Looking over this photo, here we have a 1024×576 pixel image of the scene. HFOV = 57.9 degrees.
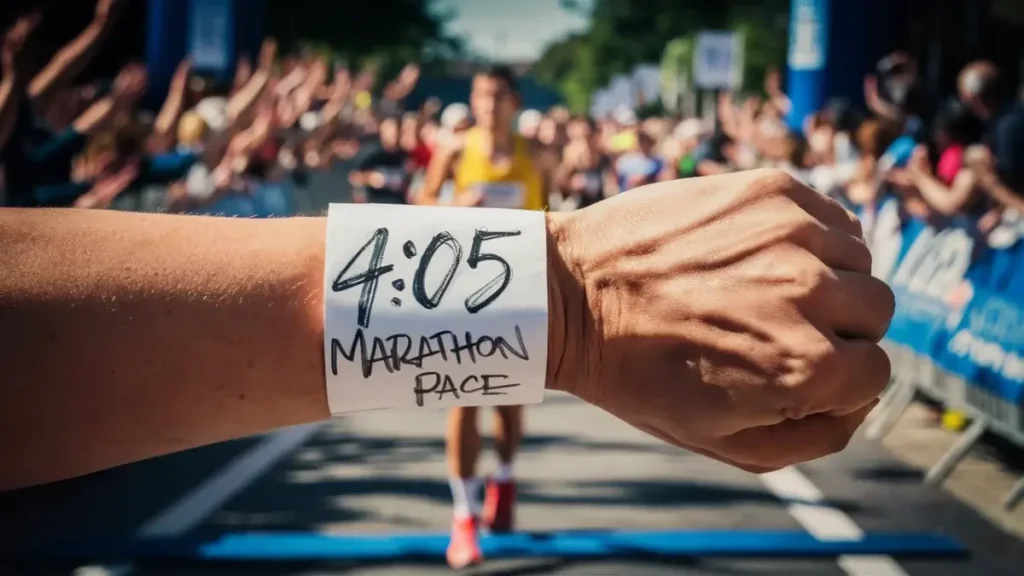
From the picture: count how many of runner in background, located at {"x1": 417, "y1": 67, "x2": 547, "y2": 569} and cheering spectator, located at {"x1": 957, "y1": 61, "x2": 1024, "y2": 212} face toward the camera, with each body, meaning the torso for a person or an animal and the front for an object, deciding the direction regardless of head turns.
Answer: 1

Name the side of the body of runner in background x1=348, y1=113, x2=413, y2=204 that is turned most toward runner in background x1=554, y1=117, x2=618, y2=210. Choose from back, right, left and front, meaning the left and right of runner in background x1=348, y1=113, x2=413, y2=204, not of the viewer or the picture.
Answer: left

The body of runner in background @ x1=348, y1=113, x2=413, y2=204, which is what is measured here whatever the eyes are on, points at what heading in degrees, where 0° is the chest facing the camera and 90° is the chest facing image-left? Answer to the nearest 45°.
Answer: approximately 0°

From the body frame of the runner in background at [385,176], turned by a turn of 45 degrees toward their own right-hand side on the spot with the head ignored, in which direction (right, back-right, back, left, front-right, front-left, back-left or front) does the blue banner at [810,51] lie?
back-left

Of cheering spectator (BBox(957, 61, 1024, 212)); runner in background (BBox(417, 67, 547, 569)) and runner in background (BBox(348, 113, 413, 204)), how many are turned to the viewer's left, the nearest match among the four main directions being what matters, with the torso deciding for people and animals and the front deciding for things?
1

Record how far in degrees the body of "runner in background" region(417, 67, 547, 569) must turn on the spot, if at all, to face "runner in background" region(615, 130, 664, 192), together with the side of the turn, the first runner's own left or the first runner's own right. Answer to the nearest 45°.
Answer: approximately 180°

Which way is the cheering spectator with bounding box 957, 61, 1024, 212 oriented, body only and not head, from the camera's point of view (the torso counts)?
to the viewer's left

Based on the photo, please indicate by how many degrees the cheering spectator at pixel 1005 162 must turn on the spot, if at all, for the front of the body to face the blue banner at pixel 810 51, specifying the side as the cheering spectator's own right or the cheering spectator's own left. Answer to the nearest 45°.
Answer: approximately 90° to the cheering spectator's own right

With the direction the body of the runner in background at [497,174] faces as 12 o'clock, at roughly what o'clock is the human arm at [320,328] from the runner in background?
The human arm is roughly at 12 o'clock from the runner in background.
